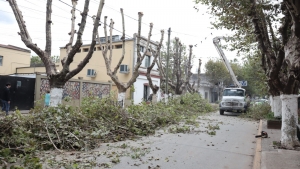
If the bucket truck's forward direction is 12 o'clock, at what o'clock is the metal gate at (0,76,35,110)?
The metal gate is roughly at 2 o'clock from the bucket truck.

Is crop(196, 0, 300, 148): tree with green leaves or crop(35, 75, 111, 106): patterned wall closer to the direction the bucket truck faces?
the tree with green leaves

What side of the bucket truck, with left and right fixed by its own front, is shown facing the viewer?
front

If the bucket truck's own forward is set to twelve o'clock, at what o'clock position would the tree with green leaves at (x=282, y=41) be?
The tree with green leaves is roughly at 12 o'clock from the bucket truck.

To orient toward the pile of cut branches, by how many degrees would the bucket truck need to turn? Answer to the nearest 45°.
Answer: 0° — it already faces it

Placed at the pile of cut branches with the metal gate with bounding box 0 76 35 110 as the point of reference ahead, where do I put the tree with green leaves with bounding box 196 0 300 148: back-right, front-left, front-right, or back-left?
back-right

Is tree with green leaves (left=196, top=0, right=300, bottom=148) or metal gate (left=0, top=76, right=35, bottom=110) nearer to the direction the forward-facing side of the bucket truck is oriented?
the tree with green leaves

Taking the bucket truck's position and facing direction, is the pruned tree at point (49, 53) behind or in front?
in front

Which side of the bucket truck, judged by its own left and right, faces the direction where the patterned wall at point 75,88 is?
right
